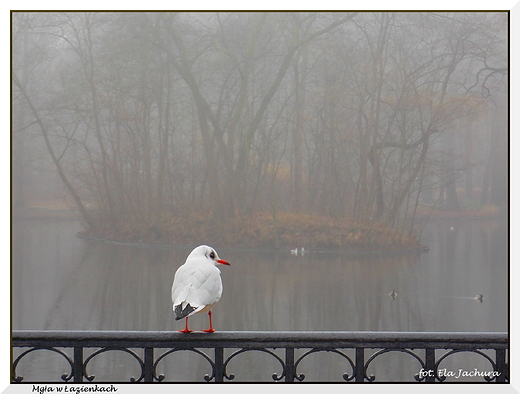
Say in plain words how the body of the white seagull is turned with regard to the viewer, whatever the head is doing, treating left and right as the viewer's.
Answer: facing away from the viewer and to the right of the viewer
